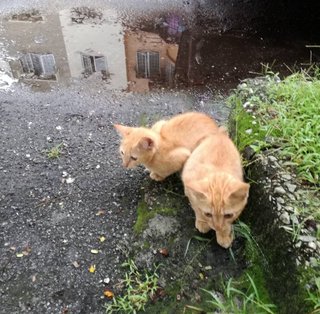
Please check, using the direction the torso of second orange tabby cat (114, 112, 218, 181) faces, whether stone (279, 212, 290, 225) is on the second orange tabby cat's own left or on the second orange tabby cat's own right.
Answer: on the second orange tabby cat's own left

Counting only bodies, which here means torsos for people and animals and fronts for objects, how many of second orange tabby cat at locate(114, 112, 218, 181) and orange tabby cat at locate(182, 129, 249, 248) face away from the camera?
0

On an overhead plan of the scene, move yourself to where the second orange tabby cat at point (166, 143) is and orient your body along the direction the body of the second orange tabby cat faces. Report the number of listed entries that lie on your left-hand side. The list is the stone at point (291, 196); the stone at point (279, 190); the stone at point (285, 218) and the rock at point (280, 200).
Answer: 4

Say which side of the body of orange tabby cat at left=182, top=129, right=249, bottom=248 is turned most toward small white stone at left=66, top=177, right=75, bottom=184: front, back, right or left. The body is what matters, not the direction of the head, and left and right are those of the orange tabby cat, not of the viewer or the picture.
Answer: right

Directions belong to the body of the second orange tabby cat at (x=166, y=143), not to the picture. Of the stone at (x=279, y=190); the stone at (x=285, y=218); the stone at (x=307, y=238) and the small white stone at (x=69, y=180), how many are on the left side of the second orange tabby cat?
3

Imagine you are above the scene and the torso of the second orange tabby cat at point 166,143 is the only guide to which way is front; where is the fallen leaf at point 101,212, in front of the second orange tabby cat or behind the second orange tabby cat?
in front

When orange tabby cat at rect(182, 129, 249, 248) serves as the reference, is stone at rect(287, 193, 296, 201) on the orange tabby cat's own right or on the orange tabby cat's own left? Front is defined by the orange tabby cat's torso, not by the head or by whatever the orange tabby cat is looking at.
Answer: on the orange tabby cat's own left

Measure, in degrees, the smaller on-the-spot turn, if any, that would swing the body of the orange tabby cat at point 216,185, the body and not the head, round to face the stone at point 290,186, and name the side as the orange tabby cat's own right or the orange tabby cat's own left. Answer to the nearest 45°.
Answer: approximately 90° to the orange tabby cat's own left

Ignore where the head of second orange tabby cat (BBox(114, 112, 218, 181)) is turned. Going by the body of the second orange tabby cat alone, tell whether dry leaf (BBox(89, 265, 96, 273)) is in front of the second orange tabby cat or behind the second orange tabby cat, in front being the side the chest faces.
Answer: in front

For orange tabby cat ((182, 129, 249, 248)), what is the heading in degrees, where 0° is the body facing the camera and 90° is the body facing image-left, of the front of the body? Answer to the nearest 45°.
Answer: approximately 0°

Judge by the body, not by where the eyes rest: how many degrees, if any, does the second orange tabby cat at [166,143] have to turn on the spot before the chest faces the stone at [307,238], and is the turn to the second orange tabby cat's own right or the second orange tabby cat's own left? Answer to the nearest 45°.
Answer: approximately 90° to the second orange tabby cat's own left
